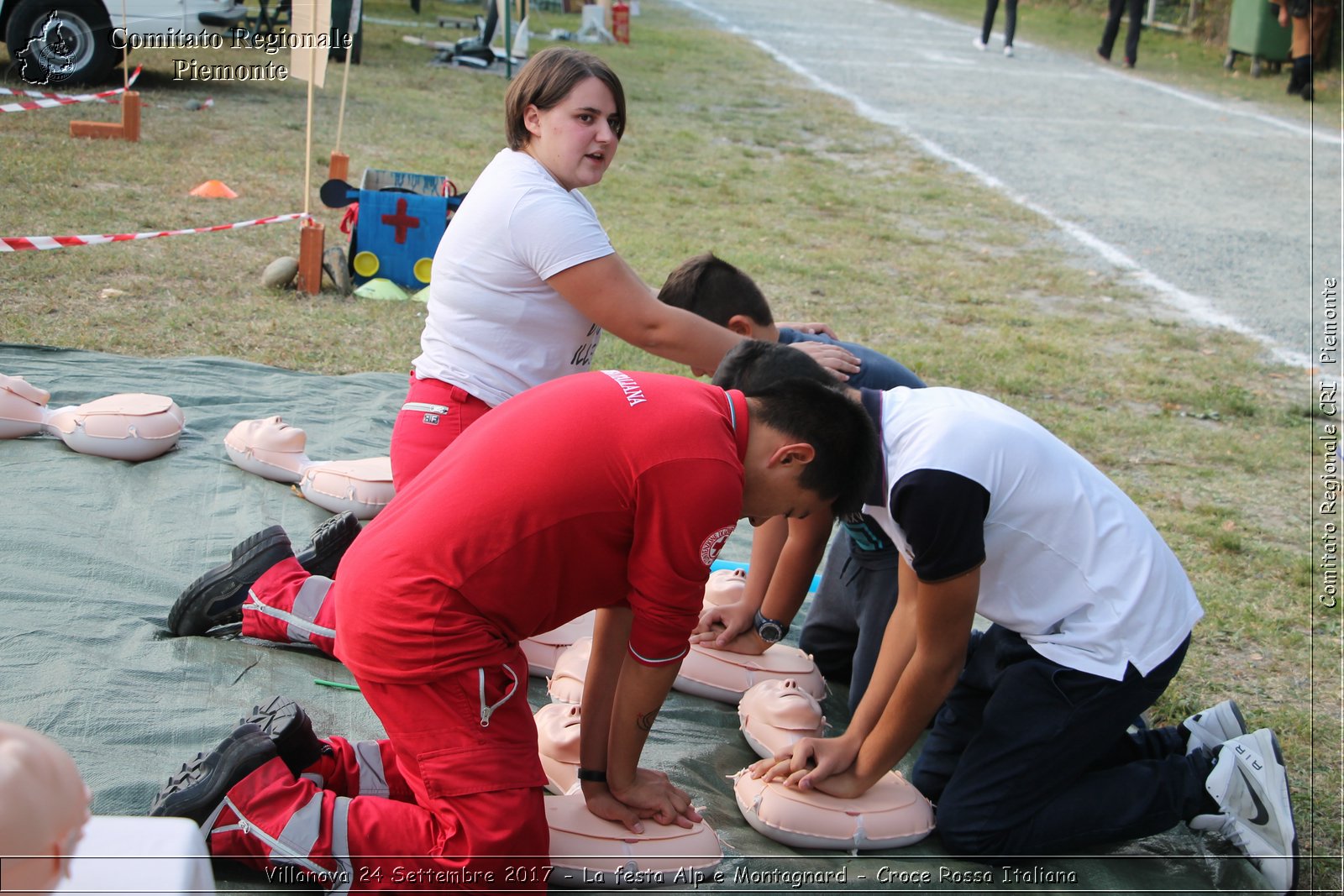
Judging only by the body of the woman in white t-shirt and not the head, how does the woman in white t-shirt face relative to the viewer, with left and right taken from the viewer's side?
facing to the right of the viewer

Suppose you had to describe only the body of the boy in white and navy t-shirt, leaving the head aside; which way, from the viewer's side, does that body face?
to the viewer's left

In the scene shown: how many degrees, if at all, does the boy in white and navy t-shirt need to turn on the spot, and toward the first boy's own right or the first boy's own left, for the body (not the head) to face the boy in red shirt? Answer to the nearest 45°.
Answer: approximately 45° to the first boy's own left

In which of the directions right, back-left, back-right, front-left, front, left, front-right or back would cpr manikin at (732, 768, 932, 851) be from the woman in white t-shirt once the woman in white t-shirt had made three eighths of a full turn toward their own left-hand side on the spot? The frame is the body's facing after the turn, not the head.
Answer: back

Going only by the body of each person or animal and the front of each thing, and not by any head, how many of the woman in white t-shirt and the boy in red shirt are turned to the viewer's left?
0

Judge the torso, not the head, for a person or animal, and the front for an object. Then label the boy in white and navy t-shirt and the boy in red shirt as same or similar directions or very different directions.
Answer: very different directions

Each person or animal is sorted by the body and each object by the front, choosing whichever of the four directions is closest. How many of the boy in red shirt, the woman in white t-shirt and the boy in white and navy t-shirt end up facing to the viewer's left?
1

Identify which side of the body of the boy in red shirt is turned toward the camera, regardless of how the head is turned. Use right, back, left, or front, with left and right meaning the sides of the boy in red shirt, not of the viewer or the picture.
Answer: right
